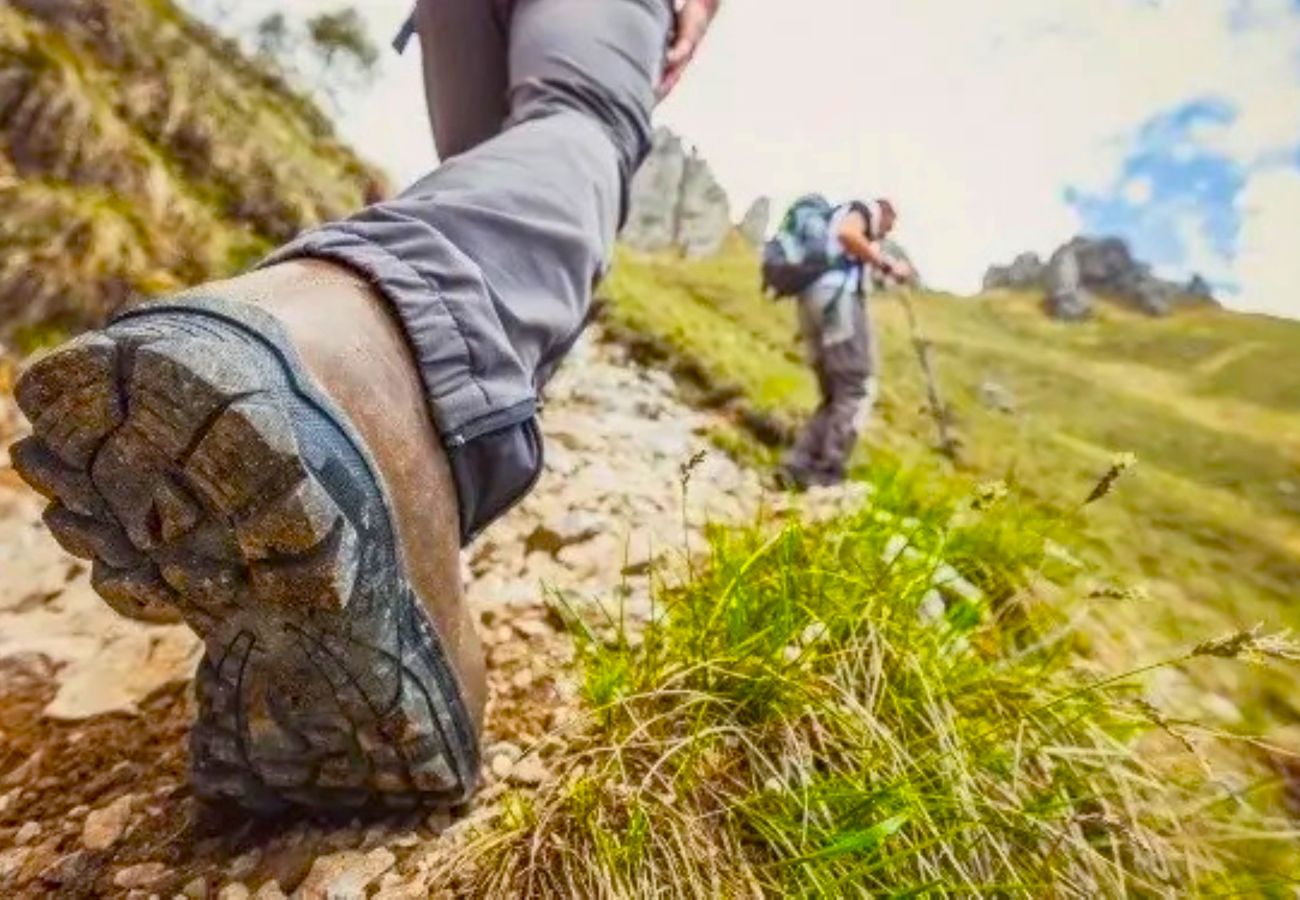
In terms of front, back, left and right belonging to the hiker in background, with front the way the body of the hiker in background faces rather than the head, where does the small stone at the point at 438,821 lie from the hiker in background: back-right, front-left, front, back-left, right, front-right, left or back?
right

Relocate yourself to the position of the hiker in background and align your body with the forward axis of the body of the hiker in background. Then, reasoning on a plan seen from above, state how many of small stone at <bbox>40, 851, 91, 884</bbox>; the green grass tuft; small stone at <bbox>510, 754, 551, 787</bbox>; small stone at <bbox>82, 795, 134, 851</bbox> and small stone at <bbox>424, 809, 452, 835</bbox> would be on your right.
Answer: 5

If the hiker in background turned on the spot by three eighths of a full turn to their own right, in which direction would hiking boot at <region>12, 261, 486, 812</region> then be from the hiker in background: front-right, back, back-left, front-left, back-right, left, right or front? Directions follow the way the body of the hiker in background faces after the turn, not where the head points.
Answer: front-left

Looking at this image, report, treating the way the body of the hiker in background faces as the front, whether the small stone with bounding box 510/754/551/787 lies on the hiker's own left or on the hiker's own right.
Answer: on the hiker's own right

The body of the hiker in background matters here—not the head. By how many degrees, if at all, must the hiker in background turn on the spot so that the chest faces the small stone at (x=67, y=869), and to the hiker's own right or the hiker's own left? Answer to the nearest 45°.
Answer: approximately 90° to the hiker's own right

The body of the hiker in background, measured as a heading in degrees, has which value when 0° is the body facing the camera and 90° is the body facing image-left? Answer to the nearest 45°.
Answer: approximately 270°

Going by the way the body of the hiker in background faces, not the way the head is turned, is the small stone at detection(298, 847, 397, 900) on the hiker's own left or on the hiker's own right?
on the hiker's own right

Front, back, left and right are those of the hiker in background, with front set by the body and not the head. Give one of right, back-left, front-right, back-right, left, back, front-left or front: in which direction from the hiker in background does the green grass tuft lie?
right

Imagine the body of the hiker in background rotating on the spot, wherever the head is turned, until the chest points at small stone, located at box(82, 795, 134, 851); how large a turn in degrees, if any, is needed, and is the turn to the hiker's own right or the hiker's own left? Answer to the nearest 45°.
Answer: approximately 90° to the hiker's own right

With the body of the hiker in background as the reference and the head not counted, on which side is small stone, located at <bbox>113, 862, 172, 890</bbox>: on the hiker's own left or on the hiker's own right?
on the hiker's own right

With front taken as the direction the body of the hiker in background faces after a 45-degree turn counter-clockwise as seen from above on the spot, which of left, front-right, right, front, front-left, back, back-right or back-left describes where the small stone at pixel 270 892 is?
back-right
